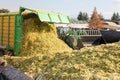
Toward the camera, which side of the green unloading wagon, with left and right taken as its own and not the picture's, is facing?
left
